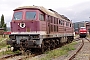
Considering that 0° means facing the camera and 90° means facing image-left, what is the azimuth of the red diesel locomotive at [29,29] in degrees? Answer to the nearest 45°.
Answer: approximately 45°
